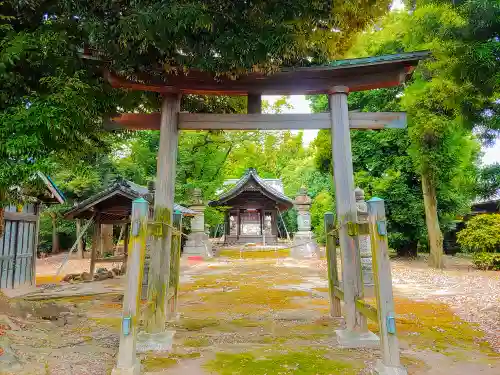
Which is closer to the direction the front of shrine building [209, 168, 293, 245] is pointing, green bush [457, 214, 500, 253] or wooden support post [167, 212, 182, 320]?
the wooden support post

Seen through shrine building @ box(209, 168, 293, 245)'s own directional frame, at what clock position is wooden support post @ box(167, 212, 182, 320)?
The wooden support post is roughly at 12 o'clock from the shrine building.

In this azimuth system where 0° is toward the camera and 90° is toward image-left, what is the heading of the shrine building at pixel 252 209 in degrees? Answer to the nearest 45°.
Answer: approximately 0°

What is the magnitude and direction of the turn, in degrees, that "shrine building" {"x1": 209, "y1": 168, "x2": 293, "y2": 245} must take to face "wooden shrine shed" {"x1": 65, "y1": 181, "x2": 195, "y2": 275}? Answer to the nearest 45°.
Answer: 0° — it already faces it

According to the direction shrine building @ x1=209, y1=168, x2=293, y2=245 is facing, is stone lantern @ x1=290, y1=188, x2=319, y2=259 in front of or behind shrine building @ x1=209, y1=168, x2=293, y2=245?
in front

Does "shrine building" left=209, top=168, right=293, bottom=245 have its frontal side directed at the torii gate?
yes

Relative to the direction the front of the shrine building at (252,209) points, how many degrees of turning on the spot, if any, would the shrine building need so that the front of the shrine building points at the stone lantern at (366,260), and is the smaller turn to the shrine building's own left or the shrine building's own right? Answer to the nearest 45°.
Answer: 0° — it already faces it

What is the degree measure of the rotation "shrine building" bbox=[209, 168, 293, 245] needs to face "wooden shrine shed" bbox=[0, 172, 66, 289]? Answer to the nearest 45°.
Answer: approximately 45° to its right

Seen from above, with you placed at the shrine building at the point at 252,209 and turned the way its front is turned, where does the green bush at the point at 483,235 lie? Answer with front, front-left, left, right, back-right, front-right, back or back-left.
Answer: front-left

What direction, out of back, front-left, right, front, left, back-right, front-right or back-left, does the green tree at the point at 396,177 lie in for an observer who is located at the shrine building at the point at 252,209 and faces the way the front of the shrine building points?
front-left

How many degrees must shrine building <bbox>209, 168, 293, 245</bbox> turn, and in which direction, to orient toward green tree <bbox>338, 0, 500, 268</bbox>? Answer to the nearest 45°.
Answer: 0° — it already faces it

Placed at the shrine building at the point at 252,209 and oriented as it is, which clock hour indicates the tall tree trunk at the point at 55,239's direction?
The tall tree trunk is roughly at 3 o'clock from the shrine building.
